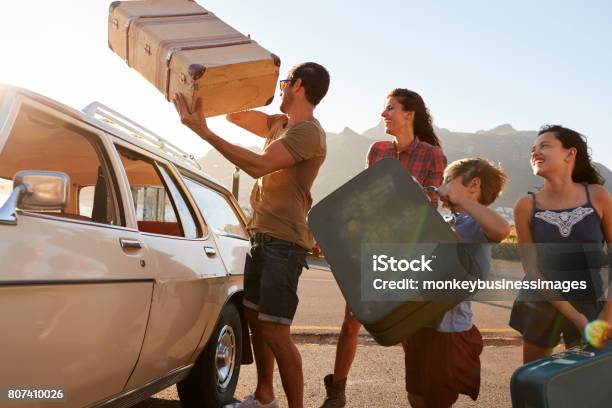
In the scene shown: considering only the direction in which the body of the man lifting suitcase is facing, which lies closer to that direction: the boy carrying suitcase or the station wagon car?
the station wagon car

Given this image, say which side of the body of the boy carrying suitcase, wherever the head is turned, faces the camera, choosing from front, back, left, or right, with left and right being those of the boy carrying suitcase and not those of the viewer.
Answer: left

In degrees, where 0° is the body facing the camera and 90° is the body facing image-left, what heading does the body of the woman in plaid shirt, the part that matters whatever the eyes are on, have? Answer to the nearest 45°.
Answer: approximately 45°

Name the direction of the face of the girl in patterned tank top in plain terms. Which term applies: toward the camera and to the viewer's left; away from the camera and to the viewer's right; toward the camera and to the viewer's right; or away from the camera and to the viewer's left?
toward the camera and to the viewer's left

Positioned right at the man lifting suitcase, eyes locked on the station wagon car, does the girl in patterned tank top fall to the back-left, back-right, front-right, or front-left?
back-left

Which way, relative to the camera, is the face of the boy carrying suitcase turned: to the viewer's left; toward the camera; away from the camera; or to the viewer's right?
to the viewer's left

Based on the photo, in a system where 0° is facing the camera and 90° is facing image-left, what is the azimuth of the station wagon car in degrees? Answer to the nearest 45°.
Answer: approximately 45°

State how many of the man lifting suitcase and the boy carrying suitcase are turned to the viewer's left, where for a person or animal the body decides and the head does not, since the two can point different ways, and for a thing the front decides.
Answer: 2

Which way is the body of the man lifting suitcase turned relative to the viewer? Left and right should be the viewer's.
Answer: facing to the left of the viewer
